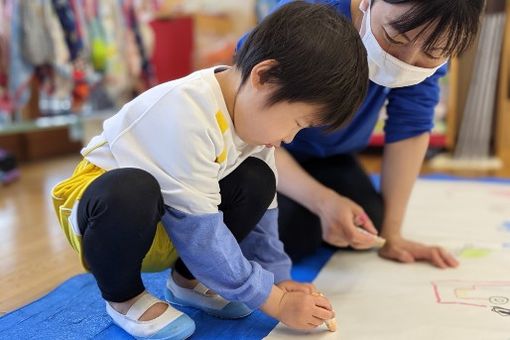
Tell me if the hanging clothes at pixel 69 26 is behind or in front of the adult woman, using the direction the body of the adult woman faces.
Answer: behind

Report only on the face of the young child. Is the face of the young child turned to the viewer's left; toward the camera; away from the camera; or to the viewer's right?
to the viewer's right

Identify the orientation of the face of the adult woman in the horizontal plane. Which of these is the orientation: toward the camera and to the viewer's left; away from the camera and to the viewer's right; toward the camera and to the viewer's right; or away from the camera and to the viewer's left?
toward the camera and to the viewer's left
